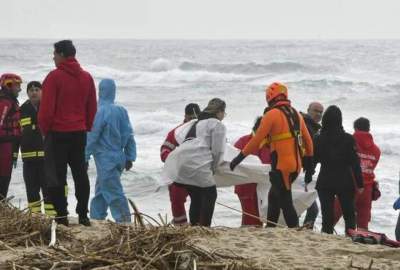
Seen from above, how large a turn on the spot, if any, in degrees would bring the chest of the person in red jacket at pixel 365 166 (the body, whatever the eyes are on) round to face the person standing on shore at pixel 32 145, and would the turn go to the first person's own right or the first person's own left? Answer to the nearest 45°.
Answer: approximately 45° to the first person's own left

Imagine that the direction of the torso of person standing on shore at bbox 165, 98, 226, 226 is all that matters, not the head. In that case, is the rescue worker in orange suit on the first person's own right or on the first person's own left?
on the first person's own right

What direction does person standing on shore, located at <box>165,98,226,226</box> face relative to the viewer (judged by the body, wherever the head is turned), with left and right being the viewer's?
facing away from the viewer and to the right of the viewer

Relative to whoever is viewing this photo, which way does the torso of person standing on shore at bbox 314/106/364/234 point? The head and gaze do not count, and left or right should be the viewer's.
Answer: facing away from the viewer

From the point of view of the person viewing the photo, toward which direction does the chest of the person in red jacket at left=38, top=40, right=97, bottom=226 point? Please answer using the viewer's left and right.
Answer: facing away from the viewer and to the left of the viewer

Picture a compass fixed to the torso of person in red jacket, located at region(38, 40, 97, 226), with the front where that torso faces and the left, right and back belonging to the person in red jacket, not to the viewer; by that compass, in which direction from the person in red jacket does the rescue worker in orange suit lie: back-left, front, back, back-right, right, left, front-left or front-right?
back-right

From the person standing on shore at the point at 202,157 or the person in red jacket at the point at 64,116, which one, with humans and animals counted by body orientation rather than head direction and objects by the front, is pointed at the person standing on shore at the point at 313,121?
the person standing on shore at the point at 202,157

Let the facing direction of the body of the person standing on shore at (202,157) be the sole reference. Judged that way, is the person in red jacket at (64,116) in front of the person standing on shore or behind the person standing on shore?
behind
